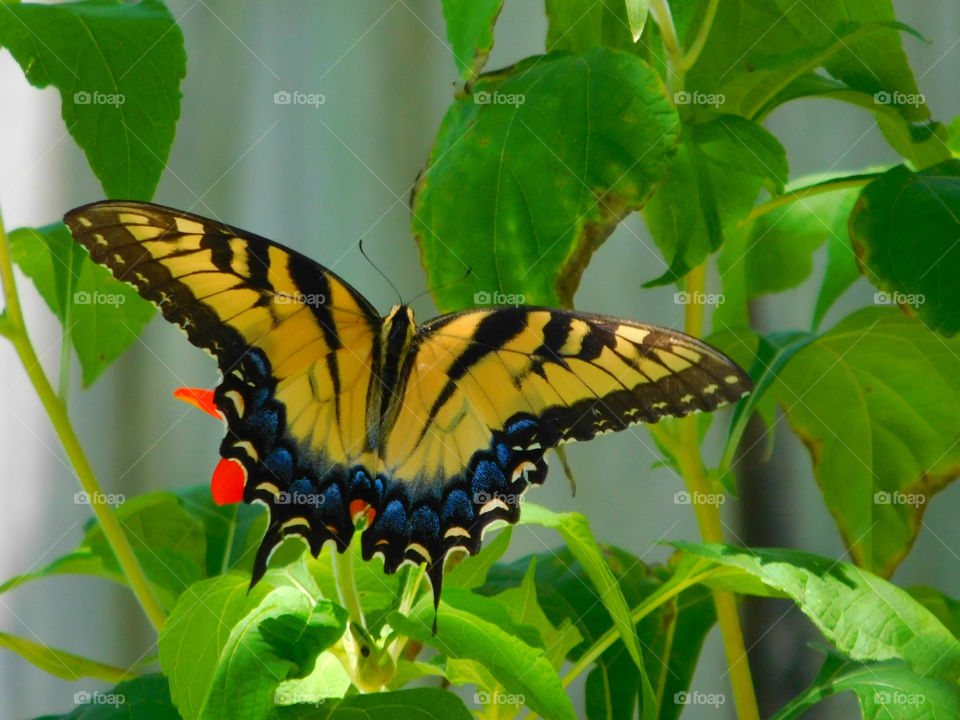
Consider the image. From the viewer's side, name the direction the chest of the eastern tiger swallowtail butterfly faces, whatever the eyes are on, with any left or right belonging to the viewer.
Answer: facing away from the viewer
